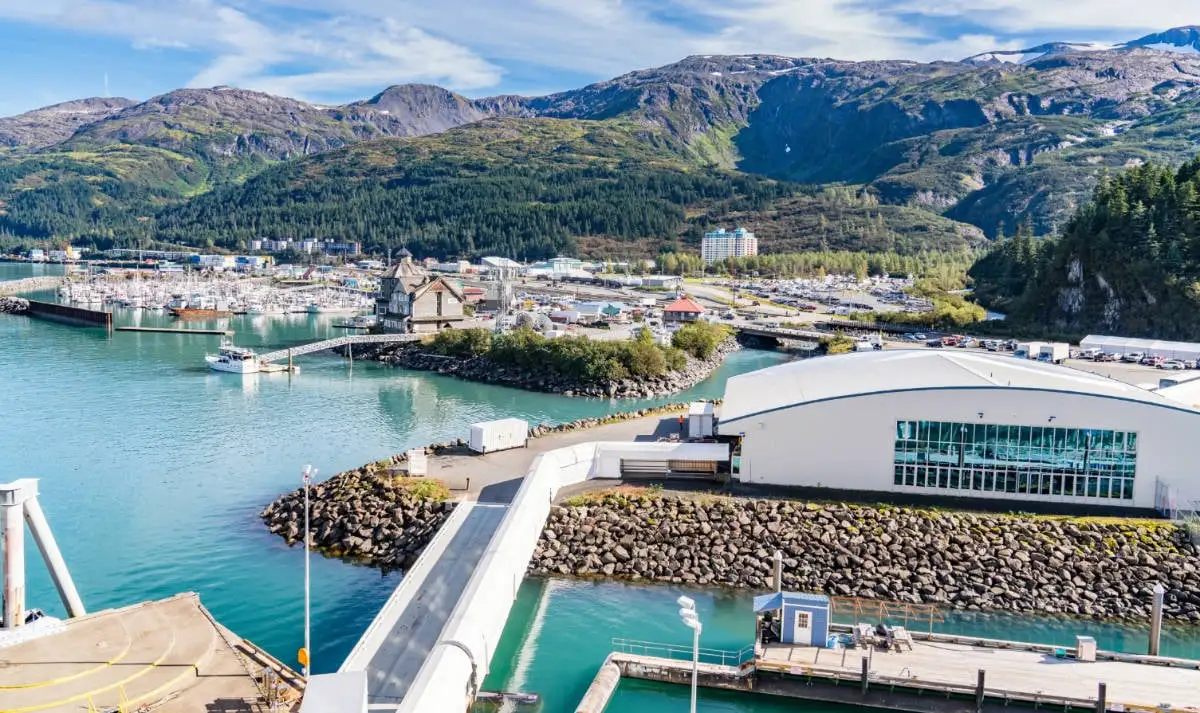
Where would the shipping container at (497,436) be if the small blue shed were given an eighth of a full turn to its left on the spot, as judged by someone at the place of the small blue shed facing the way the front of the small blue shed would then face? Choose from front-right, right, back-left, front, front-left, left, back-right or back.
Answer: back

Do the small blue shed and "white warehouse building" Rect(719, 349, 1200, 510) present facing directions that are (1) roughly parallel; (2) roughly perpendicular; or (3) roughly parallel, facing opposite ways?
roughly parallel

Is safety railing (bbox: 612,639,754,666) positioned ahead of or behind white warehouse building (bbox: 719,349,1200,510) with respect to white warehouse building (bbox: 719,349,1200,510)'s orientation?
ahead

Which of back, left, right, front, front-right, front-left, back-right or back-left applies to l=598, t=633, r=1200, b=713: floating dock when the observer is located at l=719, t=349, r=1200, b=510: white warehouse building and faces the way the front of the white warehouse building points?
front

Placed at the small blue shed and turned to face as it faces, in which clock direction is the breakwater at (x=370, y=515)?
The breakwater is roughly at 4 o'clock from the small blue shed.

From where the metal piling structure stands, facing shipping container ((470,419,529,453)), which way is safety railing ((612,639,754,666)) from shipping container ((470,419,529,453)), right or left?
right

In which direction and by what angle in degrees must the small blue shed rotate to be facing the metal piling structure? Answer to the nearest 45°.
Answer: approximately 90° to its right

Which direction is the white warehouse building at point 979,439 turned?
toward the camera

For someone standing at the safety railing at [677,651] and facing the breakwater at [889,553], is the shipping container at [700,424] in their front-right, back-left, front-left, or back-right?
front-left

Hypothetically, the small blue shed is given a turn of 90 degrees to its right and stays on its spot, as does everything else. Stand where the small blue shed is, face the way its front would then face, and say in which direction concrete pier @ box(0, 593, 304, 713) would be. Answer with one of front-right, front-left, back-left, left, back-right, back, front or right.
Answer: front-left

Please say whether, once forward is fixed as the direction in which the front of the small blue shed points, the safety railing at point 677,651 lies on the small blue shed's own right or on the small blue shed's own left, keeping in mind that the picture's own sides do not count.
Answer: on the small blue shed's own right

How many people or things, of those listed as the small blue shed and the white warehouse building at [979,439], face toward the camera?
2

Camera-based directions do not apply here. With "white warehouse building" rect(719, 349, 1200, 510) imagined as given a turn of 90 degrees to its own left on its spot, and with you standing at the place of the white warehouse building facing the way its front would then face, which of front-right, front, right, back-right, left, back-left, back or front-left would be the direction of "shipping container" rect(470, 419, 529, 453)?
back

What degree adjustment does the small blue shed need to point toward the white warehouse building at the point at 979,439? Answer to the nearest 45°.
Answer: approximately 135° to its left

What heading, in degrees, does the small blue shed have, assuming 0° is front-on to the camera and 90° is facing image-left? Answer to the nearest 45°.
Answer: approximately 0°

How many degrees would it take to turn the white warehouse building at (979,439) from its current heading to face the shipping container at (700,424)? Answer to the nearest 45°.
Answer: approximately 90° to its right

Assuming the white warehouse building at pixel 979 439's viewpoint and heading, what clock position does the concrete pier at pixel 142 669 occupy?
The concrete pier is roughly at 1 o'clock from the white warehouse building.
